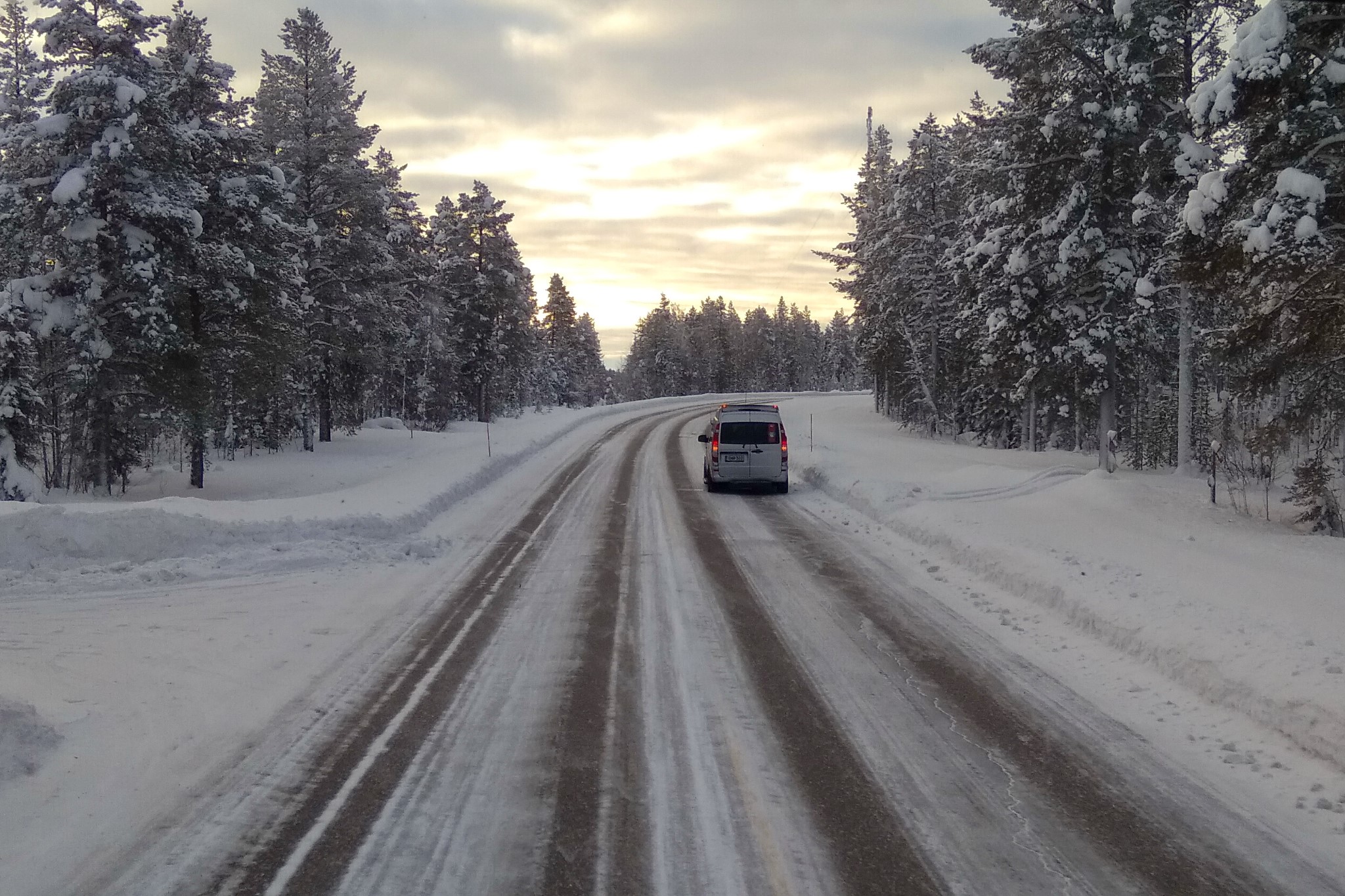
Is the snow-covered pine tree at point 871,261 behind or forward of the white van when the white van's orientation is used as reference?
forward

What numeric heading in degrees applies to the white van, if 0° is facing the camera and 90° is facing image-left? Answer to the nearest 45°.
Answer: approximately 180°

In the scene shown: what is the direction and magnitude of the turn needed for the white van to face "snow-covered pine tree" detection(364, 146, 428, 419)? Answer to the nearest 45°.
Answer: approximately 45° to its left

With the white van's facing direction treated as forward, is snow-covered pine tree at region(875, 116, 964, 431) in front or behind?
in front

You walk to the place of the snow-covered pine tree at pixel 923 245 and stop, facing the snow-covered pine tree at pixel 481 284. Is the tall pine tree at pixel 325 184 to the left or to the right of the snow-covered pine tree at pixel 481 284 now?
left

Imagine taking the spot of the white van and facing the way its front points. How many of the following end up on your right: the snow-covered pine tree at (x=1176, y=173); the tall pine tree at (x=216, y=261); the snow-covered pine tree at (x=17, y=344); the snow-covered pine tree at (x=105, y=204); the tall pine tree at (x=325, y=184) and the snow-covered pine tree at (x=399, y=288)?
1

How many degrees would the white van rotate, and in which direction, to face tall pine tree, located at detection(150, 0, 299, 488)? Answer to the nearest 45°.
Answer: approximately 90° to its left

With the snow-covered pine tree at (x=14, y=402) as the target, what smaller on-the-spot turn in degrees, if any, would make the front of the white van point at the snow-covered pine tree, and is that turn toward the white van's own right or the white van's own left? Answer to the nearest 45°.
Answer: approximately 90° to the white van's own left

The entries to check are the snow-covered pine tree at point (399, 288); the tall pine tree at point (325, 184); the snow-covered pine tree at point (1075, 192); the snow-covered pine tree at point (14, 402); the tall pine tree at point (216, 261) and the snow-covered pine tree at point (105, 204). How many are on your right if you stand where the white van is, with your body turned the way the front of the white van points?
1

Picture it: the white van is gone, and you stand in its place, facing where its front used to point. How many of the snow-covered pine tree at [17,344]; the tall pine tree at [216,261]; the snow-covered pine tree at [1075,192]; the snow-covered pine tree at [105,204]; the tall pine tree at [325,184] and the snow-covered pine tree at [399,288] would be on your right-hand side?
1

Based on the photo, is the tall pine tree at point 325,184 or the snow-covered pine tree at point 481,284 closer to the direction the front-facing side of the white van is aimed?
the snow-covered pine tree

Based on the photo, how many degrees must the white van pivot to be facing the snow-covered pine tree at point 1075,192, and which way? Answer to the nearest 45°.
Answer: approximately 90° to its right

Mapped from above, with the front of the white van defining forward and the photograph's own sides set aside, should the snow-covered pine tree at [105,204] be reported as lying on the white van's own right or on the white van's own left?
on the white van's own left

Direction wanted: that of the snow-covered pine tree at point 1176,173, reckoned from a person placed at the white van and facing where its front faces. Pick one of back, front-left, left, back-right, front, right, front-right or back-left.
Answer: right
